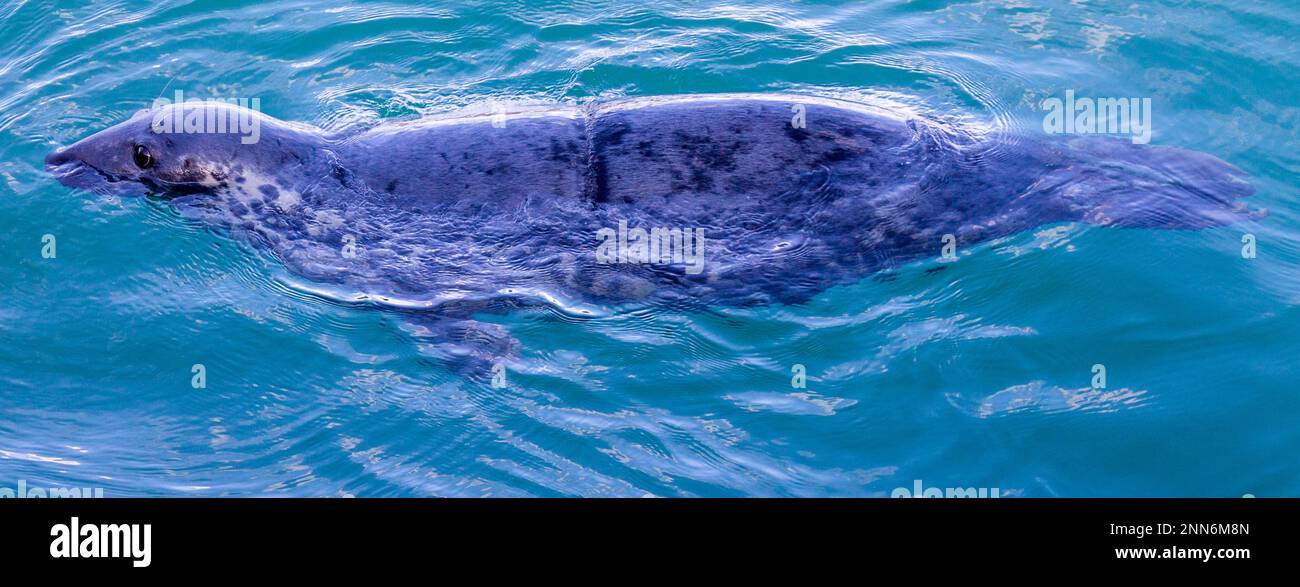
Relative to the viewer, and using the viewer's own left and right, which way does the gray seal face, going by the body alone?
facing to the left of the viewer
